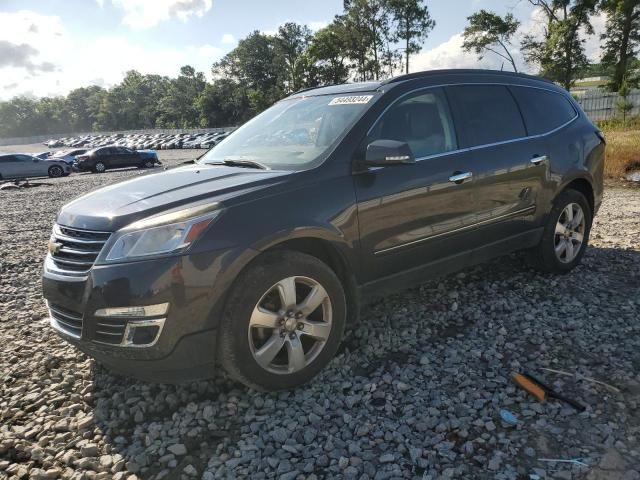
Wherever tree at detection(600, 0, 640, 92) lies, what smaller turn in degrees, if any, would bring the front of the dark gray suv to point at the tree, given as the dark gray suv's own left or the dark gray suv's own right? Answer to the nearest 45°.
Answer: approximately 180°

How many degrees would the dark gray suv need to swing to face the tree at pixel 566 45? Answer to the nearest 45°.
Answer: approximately 180°

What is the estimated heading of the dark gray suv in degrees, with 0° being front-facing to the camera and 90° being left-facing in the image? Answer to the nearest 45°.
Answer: approximately 45°

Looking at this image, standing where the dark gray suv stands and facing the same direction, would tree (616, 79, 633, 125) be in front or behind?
behind

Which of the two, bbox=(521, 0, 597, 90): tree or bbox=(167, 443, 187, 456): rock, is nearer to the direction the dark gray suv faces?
the rock

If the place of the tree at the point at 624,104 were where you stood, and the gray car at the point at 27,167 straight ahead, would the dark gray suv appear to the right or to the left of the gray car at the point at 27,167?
left
